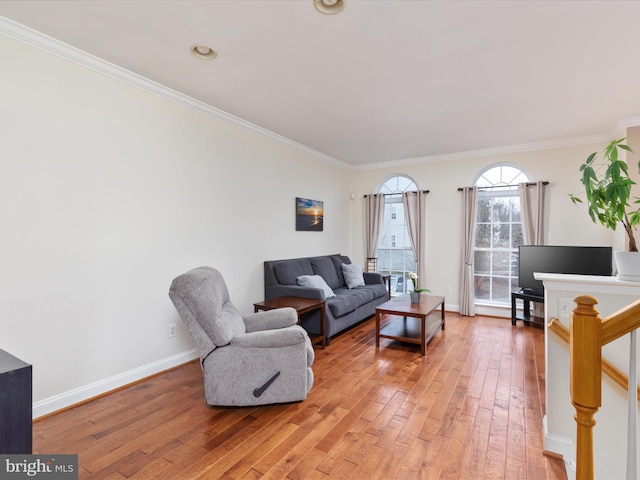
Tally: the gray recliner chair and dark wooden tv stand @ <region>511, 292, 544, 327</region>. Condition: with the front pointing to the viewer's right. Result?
1

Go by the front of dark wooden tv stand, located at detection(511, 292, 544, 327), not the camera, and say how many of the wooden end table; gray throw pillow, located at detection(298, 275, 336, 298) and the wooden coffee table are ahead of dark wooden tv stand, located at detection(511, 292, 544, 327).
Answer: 3

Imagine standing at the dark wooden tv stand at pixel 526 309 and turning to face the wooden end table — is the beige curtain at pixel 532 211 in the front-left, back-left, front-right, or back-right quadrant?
back-right

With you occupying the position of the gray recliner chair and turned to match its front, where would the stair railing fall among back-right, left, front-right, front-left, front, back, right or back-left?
front-right

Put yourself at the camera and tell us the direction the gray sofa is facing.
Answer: facing the viewer and to the right of the viewer

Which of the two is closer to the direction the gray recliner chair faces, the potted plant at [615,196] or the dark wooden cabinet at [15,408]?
the potted plant

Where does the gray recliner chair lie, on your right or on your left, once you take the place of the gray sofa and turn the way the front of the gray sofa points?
on your right

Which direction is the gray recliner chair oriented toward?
to the viewer's right

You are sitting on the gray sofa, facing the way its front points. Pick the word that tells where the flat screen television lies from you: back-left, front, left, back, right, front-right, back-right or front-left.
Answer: front-left

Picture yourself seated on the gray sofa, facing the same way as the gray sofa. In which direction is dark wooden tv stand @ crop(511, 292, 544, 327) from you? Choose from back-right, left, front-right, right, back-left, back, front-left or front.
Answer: front-left

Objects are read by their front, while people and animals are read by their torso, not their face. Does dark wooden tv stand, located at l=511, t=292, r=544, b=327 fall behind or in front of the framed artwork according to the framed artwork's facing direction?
in front

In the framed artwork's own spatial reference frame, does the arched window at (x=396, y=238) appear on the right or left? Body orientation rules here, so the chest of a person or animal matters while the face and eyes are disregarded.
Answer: on its left

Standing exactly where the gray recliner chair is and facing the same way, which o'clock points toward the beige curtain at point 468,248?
The beige curtain is roughly at 11 o'clock from the gray recliner chair.

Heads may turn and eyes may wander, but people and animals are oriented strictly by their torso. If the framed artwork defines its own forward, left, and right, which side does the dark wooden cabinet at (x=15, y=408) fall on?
on its right

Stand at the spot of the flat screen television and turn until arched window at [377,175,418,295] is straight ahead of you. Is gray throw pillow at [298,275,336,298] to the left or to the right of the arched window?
left

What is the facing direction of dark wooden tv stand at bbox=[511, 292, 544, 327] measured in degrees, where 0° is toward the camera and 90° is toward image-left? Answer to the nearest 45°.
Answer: approximately 45°
